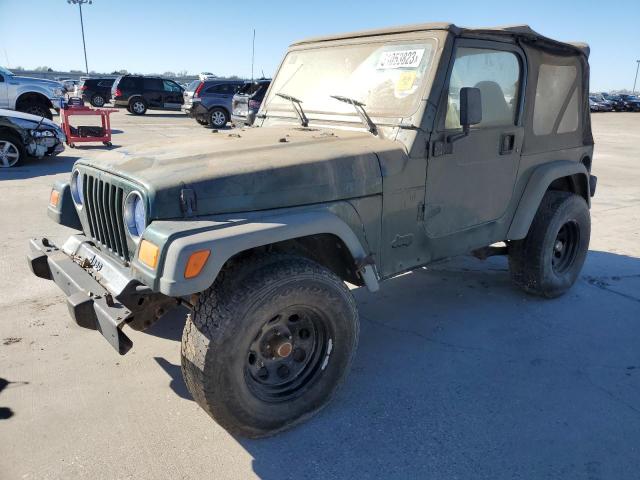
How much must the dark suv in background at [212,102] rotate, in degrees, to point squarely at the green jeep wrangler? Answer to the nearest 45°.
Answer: approximately 135° to its right

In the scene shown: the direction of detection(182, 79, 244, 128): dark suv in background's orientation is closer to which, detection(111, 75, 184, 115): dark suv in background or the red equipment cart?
the dark suv in background

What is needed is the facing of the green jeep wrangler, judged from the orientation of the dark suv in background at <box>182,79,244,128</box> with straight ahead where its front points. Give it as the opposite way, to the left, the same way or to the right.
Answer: the opposite way

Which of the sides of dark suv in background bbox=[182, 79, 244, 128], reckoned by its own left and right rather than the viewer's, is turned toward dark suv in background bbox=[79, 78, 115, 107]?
left

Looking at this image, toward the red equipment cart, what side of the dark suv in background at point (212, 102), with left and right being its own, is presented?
back

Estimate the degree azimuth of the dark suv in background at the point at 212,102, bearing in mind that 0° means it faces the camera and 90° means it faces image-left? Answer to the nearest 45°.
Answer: approximately 225°

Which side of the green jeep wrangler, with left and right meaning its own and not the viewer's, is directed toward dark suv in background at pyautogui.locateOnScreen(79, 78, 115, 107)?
right

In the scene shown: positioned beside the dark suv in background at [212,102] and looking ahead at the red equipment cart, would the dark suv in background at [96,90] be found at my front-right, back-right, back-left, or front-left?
back-right

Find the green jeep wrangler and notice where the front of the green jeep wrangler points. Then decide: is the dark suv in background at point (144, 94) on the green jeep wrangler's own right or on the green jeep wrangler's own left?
on the green jeep wrangler's own right

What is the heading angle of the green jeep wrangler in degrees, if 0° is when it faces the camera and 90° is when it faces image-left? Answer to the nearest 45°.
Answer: approximately 45°

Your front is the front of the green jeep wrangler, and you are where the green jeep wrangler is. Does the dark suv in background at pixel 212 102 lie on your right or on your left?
on your right
